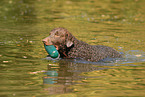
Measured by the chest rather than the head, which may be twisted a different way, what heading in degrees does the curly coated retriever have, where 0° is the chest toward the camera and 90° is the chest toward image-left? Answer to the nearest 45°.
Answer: approximately 90°
